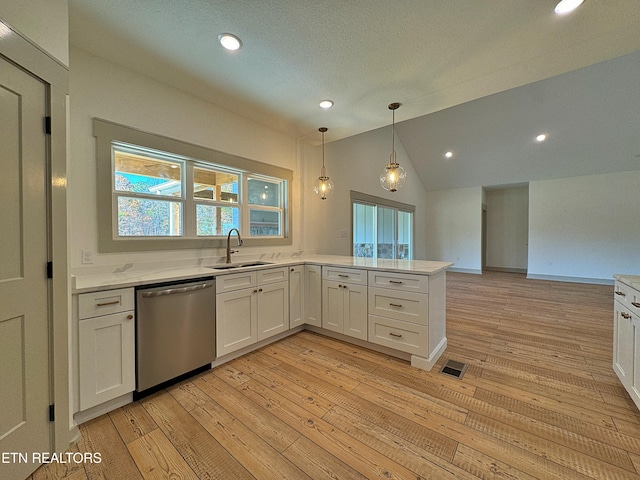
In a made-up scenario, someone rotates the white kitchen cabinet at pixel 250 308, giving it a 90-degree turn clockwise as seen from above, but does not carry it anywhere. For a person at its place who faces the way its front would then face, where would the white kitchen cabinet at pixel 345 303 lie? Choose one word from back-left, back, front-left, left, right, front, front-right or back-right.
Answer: back-left

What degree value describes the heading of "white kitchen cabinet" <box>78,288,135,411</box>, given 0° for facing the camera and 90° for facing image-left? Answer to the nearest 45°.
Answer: approximately 315°

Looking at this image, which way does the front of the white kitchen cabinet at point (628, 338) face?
to the viewer's left

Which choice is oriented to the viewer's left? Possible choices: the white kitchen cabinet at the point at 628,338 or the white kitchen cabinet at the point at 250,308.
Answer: the white kitchen cabinet at the point at 628,338

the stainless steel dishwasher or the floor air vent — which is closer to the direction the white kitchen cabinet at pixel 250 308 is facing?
the floor air vent

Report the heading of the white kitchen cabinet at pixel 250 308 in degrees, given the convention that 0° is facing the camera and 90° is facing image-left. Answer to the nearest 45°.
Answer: approximately 315°

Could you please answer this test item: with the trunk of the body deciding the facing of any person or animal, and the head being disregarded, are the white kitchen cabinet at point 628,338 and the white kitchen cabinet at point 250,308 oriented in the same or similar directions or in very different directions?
very different directions

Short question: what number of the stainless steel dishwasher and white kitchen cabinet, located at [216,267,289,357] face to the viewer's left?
0

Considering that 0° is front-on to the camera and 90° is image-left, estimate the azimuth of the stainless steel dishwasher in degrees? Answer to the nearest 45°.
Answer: approximately 315°

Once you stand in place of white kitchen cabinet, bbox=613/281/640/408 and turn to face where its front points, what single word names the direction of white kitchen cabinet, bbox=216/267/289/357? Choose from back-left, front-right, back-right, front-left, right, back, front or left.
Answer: front-left
